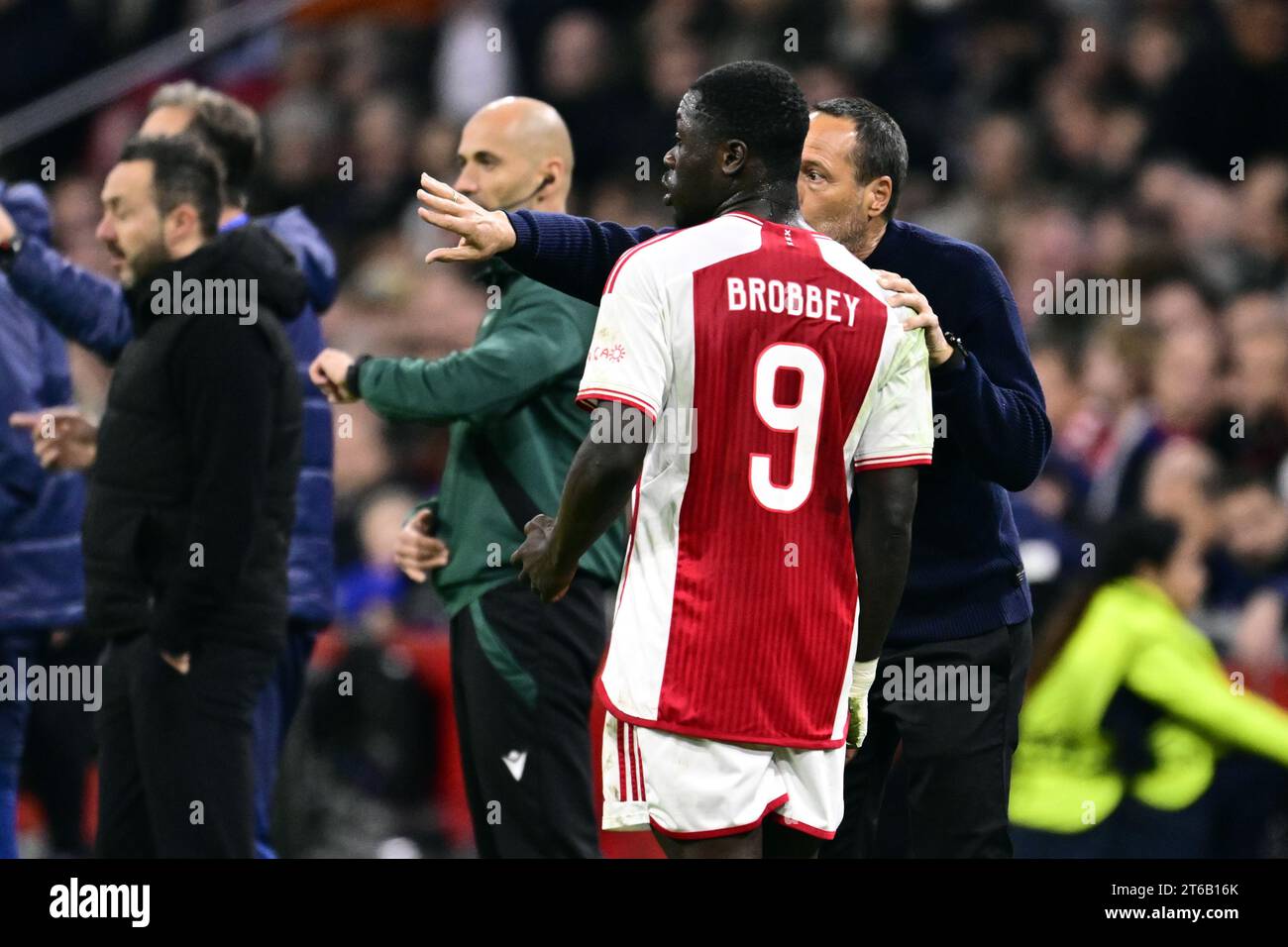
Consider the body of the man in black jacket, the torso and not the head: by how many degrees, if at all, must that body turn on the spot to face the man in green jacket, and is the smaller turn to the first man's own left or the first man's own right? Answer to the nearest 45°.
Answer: approximately 180°

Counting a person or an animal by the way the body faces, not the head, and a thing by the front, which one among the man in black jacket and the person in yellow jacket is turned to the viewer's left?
the man in black jacket

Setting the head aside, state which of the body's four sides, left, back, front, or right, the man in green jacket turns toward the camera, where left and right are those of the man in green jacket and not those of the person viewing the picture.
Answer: left

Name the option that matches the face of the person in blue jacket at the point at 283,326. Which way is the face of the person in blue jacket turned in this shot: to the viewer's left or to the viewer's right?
to the viewer's left

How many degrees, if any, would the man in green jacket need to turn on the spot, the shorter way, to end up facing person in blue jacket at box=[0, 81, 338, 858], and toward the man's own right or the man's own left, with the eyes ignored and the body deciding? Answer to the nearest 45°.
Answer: approximately 45° to the man's own right

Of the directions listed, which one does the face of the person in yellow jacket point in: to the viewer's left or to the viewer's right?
to the viewer's right

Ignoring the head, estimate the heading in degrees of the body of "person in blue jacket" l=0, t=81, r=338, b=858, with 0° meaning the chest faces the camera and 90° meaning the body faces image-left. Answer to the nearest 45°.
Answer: approximately 90°

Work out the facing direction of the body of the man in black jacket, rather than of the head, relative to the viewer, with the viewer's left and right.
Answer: facing to the left of the viewer

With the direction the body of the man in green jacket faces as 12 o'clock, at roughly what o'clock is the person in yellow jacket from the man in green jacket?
The person in yellow jacket is roughly at 5 o'clock from the man in green jacket.

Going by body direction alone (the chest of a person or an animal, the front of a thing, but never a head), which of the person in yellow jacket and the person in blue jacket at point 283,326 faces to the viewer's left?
the person in blue jacket
